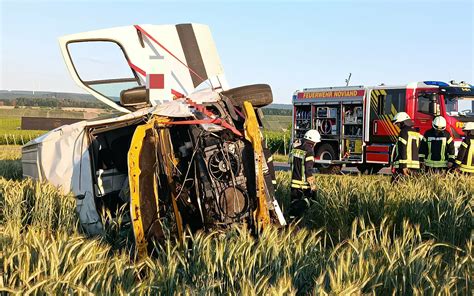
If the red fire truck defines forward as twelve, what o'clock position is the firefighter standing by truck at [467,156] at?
The firefighter standing by truck is roughly at 1 o'clock from the red fire truck.

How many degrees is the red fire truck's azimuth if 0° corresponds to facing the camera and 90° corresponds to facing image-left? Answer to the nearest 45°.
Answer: approximately 315°

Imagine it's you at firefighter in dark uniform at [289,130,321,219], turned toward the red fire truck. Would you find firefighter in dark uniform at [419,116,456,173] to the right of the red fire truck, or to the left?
right

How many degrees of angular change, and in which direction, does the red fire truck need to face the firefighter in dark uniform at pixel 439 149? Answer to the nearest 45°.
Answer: approximately 45° to its right

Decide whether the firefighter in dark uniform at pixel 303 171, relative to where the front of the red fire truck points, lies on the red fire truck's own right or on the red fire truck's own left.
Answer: on the red fire truck's own right
